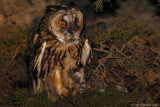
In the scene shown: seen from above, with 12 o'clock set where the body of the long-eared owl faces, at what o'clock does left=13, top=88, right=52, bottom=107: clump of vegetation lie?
The clump of vegetation is roughly at 2 o'clock from the long-eared owl.

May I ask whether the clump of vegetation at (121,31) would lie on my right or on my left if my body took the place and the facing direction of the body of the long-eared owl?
on my left

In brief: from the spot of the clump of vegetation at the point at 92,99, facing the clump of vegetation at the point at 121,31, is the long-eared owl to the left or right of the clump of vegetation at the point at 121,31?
left

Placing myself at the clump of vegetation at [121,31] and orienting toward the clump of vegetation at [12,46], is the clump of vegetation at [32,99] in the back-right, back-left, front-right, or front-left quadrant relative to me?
front-left

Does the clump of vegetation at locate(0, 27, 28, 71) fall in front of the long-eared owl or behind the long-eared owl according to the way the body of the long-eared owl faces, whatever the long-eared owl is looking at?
behind

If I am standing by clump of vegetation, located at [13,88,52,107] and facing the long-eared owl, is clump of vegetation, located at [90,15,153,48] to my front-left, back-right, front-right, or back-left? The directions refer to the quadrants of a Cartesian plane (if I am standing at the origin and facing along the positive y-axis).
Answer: front-right
